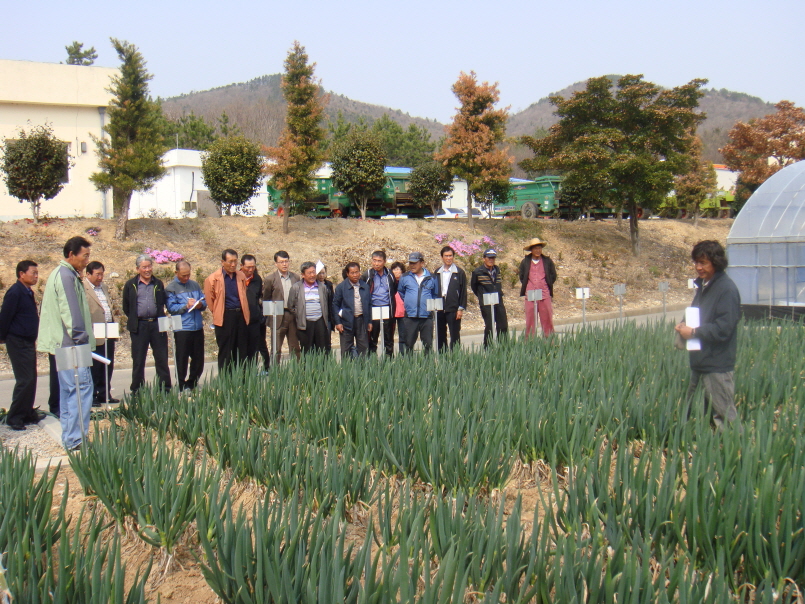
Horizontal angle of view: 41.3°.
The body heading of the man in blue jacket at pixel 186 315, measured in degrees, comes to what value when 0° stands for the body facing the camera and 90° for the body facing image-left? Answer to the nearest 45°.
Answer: approximately 315°

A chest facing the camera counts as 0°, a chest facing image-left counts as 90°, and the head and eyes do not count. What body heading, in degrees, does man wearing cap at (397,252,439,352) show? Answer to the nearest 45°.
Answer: approximately 0°

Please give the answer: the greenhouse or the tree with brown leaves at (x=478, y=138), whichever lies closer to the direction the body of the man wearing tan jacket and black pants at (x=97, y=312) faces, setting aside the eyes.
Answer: the greenhouse

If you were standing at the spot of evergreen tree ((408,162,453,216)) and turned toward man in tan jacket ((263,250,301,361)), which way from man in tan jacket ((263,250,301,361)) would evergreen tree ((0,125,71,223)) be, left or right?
right

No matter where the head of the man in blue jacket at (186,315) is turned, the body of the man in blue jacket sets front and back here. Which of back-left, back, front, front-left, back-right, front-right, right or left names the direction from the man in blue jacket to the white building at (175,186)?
back-left
